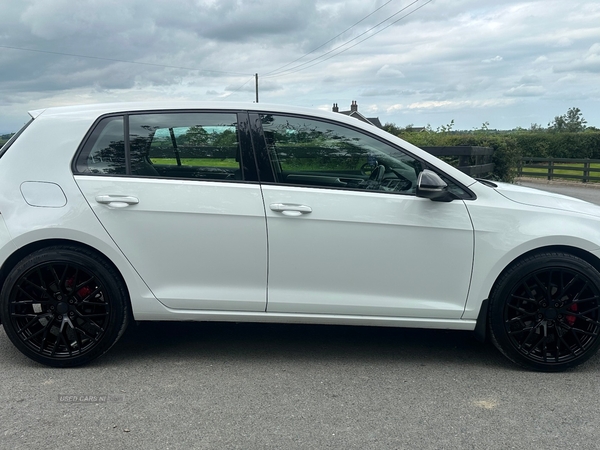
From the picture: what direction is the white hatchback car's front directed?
to the viewer's right

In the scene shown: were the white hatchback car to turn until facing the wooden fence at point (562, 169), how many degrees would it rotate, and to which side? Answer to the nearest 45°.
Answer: approximately 45° to its left

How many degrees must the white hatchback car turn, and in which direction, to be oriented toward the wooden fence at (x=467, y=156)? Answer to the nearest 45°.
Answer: approximately 45° to its left
